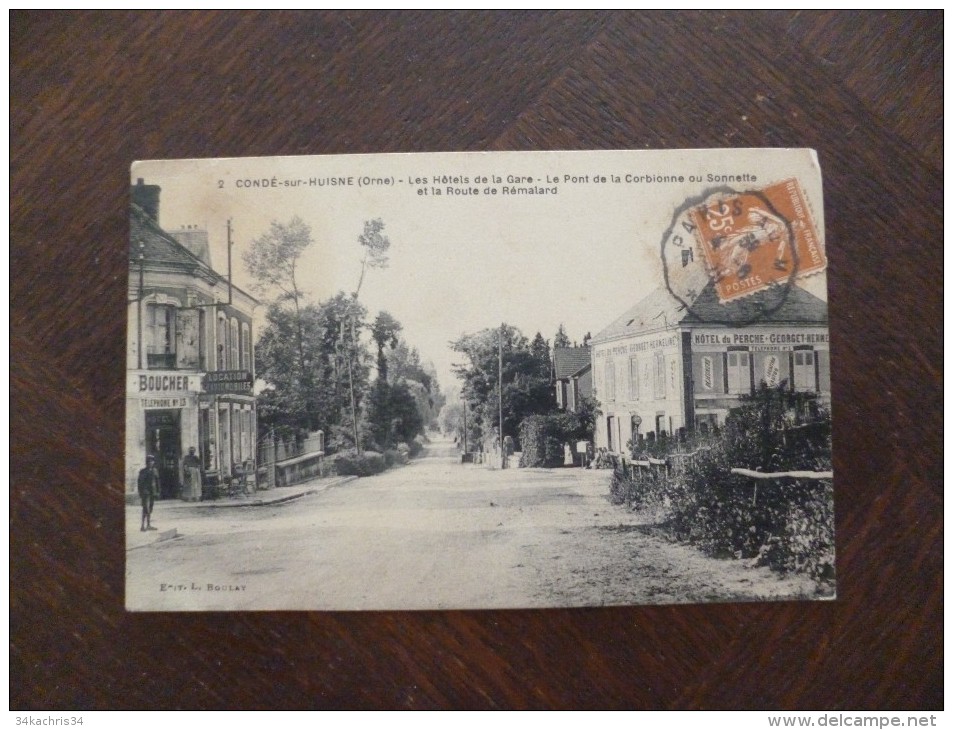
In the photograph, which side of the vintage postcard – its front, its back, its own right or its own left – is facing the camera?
front
